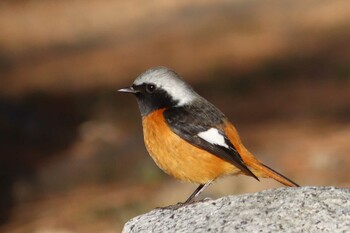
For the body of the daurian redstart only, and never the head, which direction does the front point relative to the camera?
to the viewer's left
